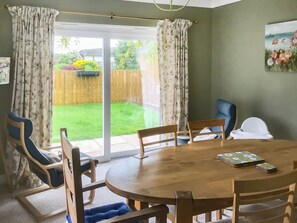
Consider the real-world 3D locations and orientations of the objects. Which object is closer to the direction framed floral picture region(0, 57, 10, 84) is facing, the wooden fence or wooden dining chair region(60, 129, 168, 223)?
the wooden dining chair

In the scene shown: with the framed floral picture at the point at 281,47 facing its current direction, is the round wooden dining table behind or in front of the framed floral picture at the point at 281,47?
in front

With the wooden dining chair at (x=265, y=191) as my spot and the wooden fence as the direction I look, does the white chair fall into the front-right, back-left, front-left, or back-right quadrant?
front-right

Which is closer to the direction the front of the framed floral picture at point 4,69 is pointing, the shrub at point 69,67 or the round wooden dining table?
the round wooden dining table

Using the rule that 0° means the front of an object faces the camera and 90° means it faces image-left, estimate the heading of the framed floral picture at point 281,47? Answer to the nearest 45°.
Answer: approximately 45°

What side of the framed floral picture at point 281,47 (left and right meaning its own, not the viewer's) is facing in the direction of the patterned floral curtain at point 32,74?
front

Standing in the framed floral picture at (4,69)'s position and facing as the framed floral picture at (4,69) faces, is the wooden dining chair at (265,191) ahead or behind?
ahead
